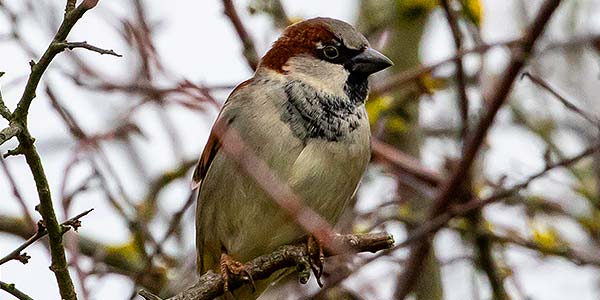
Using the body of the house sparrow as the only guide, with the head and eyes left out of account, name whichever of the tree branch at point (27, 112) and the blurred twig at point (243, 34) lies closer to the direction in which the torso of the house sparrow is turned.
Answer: the tree branch

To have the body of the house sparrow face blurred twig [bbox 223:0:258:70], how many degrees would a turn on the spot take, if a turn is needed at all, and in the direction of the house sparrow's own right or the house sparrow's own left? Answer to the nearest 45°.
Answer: approximately 135° to the house sparrow's own left

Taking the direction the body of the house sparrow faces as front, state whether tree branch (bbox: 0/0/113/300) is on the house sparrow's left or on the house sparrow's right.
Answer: on the house sparrow's right

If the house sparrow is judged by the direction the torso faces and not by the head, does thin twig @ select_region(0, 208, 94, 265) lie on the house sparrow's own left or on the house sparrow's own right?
on the house sparrow's own right

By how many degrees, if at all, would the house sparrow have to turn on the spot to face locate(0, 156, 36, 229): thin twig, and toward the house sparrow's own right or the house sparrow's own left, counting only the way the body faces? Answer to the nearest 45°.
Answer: approximately 135° to the house sparrow's own right

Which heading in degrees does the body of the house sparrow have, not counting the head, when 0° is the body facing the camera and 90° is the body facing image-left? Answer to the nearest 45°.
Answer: approximately 315°

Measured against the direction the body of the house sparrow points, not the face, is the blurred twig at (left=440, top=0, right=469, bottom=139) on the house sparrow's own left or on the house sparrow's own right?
on the house sparrow's own left
